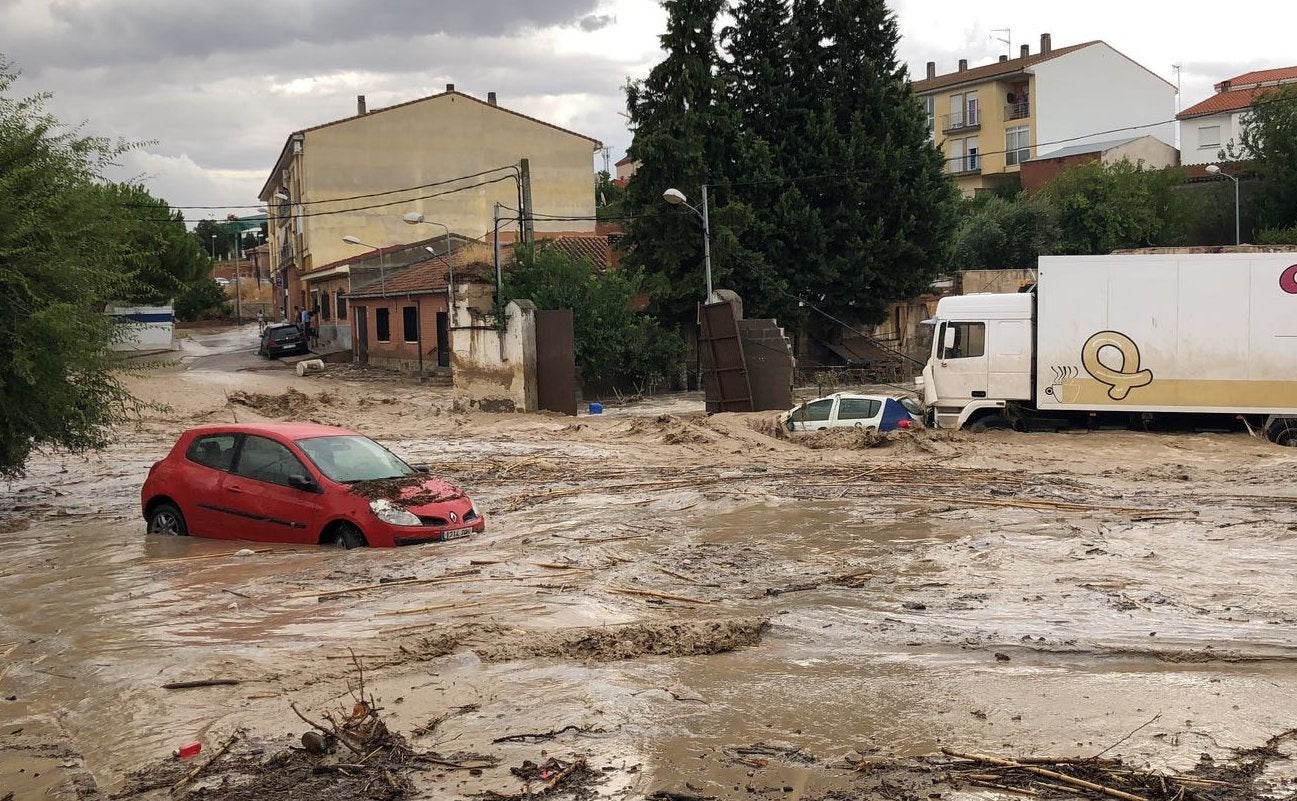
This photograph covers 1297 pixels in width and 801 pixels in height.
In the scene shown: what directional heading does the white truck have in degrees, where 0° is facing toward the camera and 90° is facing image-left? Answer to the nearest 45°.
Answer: approximately 90°

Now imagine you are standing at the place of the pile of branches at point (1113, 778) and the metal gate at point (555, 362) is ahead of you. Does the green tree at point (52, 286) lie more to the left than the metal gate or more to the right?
left

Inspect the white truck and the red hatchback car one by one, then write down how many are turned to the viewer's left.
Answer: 1

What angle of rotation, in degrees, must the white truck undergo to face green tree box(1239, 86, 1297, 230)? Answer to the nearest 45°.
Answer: approximately 90° to its right

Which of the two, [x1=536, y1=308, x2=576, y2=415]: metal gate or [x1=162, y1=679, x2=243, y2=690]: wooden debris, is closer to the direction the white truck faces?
the metal gate

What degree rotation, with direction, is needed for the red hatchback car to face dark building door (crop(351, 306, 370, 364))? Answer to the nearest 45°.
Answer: approximately 135° to its left

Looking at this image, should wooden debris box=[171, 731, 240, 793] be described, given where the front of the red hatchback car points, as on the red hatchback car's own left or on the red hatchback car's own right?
on the red hatchback car's own right

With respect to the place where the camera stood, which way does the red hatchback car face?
facing the viewer and to the right of the viewer

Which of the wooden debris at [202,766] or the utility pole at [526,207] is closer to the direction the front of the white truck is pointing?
the utility pole

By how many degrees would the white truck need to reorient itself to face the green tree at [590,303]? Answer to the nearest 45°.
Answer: approximately 45° to its right

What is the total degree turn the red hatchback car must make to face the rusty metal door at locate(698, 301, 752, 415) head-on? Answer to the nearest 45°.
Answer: approximately 90° to its left

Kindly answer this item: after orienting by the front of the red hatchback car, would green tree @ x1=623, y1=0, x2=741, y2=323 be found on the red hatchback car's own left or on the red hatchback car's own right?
on the red hatchback car's own left

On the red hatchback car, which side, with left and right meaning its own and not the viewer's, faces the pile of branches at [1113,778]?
front

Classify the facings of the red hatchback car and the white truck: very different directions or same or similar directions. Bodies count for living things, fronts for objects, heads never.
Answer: very different directions

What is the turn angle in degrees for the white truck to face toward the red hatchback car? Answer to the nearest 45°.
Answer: approximately 45° to its left
